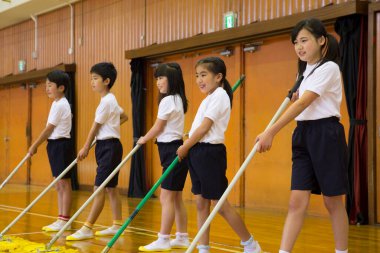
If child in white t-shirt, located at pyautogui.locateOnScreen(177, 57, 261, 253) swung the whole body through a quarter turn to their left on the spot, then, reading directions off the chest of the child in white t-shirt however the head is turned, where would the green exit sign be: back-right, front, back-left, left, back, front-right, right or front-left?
back-left

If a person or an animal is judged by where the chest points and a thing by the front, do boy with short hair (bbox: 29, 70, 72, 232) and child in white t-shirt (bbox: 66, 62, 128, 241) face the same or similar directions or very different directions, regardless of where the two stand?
same or similar directions

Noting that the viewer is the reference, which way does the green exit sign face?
facing the viewer and to the left of the viewer

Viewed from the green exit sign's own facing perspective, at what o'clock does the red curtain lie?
The red curtain is roughly at 9 o'clock from the green exit sign.

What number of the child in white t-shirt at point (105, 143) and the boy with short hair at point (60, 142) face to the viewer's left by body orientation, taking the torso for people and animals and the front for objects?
2

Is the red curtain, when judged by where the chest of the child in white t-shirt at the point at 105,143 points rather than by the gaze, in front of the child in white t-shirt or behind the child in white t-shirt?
behind

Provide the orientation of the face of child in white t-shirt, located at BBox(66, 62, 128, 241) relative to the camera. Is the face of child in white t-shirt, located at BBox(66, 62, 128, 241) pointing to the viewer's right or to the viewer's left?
to the viewer's left

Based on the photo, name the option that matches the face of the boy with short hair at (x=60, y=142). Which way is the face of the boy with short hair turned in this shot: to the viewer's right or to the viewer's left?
to the viewer's left

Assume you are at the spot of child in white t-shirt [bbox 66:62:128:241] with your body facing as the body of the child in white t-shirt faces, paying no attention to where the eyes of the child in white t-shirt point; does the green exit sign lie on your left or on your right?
on your right

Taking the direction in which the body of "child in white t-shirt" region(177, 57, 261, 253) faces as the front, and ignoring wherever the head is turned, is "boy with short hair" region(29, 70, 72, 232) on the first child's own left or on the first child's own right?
on the first child's own right

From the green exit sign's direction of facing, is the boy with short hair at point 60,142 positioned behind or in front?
in front

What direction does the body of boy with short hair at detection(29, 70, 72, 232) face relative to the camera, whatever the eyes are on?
to the viewer's left

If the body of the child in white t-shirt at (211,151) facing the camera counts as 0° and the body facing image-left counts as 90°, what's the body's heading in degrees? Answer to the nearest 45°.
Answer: approximately 45°

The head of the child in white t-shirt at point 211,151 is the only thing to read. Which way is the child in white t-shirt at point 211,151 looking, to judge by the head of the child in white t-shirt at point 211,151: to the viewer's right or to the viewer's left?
to the viewer's left

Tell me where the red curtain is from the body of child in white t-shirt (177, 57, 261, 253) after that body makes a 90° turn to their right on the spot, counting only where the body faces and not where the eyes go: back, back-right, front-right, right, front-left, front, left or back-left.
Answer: right

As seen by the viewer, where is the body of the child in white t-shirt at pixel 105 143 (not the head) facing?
to the viewer's left

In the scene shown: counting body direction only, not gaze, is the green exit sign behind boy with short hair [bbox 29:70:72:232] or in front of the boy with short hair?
behind
